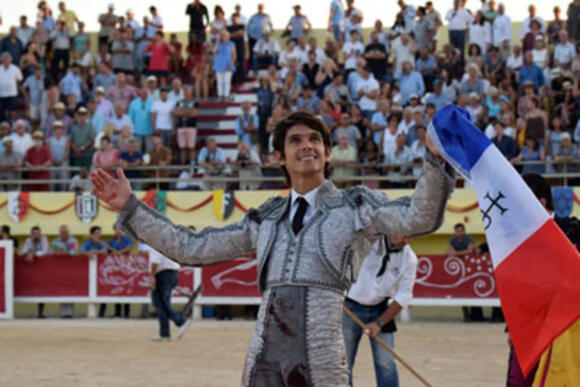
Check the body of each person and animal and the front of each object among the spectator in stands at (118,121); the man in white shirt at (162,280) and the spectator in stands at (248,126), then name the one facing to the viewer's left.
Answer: the man in white shirt

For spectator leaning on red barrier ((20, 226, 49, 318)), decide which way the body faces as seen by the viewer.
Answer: toward the camera

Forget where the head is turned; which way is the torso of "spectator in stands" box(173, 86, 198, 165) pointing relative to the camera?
toward the camera

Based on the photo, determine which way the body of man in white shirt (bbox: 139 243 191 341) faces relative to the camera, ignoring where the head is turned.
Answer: to the viewer's left

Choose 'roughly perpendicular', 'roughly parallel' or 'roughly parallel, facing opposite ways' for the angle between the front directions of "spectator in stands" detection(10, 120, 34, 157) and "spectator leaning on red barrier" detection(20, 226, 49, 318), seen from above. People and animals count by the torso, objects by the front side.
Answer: roughly parallel

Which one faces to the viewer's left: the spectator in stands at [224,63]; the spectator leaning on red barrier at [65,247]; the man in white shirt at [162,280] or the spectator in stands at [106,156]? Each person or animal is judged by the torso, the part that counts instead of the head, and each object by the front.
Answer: the man in white shirt

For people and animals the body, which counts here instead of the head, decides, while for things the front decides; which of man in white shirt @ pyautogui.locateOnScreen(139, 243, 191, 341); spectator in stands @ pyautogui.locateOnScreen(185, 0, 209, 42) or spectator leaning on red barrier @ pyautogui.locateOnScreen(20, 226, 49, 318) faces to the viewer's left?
the man in white shirt

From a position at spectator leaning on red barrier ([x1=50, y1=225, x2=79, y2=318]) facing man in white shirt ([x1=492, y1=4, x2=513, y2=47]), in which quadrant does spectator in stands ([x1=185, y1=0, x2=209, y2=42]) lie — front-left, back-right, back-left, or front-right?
front-left

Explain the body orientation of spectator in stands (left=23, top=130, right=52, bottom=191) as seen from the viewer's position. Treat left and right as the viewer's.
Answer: facing the viewer

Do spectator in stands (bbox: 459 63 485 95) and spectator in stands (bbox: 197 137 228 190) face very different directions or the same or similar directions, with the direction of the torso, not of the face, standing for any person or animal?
same or similar directions

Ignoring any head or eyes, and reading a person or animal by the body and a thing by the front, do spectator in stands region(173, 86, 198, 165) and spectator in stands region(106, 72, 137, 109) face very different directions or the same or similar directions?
same or similar directions

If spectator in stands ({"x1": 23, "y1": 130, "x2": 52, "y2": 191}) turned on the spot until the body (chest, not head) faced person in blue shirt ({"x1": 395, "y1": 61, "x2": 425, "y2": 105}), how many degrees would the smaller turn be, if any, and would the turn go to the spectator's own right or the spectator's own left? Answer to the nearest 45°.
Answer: approximately 90° to the spectator's own left

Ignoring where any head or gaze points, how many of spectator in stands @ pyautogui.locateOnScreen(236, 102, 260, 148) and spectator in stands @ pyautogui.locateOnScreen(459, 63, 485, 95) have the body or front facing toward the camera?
2

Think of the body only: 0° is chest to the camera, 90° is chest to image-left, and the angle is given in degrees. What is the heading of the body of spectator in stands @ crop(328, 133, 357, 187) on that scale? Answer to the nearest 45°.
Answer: approximately 0°

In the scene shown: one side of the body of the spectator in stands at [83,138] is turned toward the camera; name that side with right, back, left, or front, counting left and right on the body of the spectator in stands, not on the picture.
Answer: front

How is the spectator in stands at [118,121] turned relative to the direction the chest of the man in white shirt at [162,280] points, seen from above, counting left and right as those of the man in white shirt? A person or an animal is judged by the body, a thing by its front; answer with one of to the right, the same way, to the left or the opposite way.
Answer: to the left
